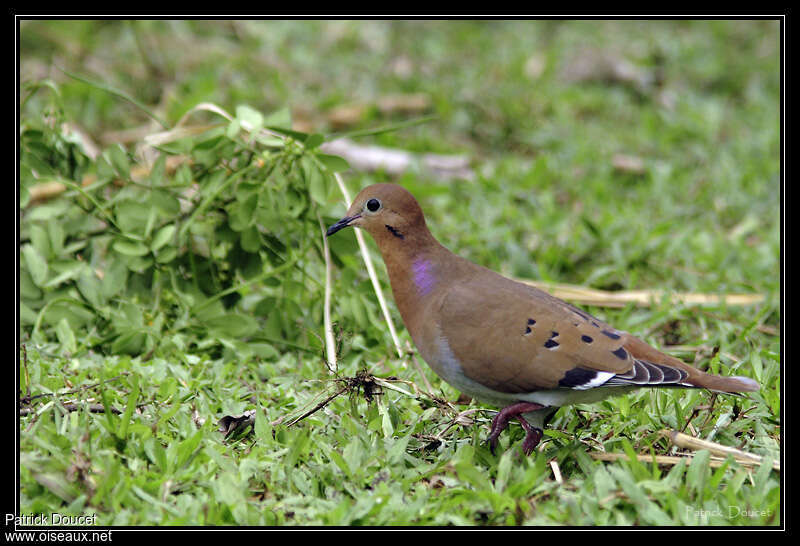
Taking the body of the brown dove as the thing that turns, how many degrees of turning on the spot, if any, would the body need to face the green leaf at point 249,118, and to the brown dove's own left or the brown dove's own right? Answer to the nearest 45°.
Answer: approximately 45° to the brown dove's own right

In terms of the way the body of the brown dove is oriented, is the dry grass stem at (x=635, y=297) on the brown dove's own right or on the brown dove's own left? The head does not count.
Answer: on the brown dove's own right

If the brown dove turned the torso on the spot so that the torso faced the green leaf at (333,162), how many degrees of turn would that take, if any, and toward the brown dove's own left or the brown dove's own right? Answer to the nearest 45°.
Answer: approximately 45° to the brown dove's own right

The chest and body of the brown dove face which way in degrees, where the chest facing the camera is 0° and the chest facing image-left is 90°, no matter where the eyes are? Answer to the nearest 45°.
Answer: approximately 90°
